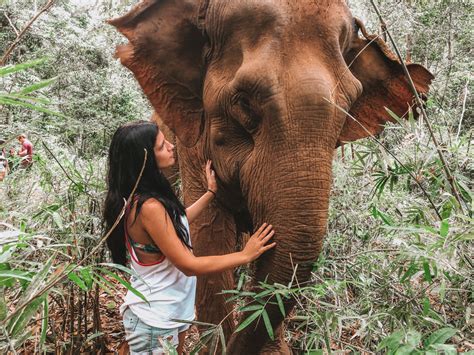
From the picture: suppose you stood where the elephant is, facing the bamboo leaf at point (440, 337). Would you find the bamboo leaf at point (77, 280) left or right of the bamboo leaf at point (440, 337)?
right

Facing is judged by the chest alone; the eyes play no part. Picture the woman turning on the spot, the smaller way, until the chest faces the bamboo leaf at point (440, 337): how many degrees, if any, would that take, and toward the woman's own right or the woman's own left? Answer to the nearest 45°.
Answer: approximately 45° to the woman's own right

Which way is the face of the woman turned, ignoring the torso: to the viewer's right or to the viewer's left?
to the viewer's right

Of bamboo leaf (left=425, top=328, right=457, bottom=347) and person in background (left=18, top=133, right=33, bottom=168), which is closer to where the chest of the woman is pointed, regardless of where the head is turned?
the bamboo leaf

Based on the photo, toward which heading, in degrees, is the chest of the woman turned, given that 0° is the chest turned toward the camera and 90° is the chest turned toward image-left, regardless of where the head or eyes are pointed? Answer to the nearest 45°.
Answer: approximately 270°
